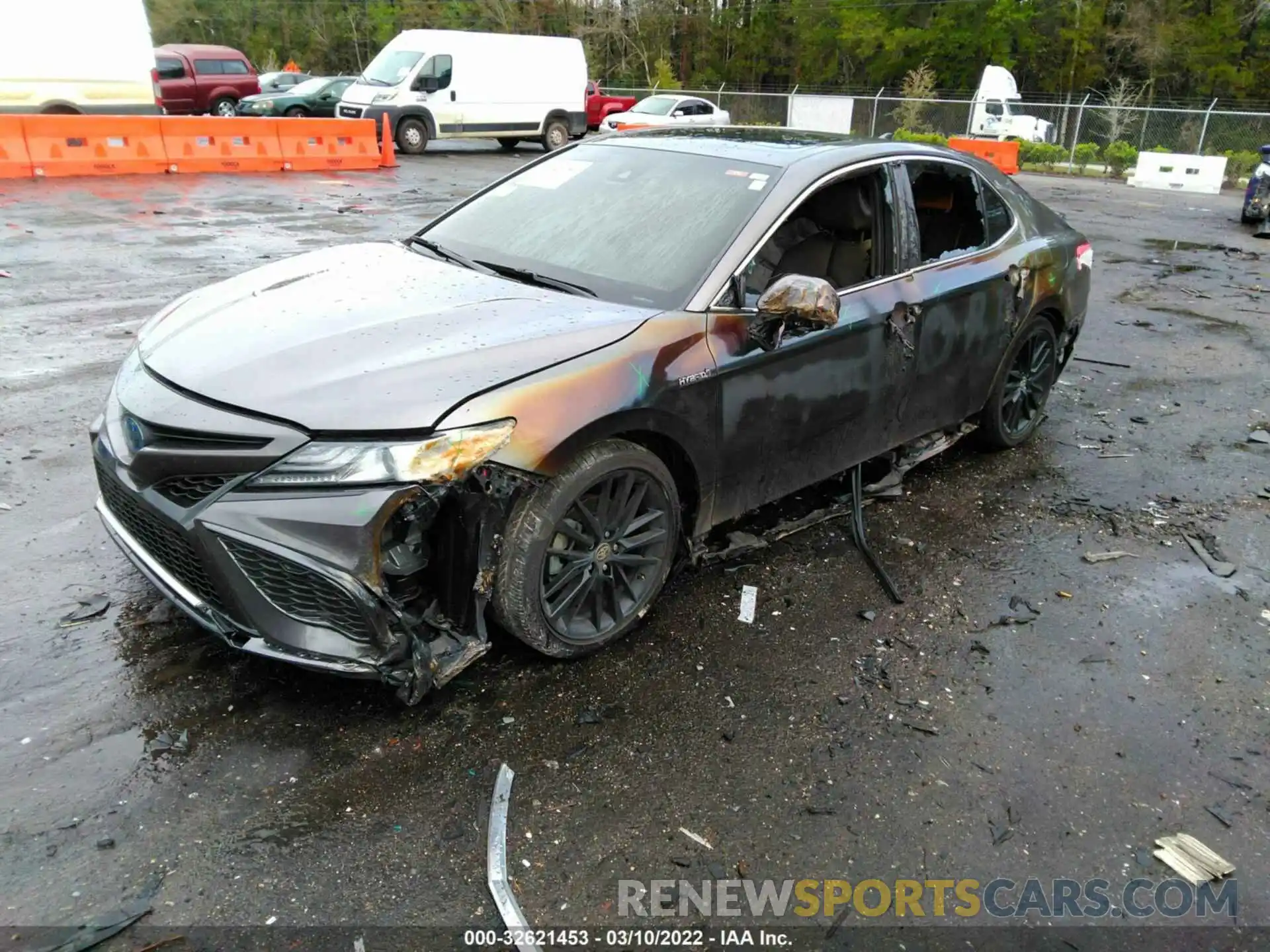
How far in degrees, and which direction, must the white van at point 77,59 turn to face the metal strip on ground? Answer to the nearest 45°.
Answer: approximately 90° to its left

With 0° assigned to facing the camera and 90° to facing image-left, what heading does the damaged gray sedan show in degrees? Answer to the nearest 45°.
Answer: approximately 45°

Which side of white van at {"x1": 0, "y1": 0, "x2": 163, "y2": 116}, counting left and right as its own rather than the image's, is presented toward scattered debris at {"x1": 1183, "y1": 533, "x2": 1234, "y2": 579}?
left

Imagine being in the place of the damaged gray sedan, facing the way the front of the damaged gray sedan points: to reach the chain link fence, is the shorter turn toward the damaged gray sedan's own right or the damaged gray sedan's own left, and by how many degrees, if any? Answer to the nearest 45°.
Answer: approximately 180°

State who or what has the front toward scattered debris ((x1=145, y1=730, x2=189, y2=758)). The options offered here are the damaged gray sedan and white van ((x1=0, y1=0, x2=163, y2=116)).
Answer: the damaged gray sedan

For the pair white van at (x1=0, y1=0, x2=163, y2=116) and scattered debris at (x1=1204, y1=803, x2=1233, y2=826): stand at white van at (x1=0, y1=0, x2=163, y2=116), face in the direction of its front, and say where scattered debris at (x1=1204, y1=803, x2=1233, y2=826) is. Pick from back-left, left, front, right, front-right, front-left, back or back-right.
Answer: left

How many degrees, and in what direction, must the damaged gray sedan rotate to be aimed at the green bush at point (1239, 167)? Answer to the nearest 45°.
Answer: approximately 180°

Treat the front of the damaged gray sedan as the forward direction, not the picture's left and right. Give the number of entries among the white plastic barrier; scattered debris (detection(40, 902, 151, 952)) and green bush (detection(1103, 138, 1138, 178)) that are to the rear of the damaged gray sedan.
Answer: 2

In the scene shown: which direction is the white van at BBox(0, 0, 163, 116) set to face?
to the viewer's left

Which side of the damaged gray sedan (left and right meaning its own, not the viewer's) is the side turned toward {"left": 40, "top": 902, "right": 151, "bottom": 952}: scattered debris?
front

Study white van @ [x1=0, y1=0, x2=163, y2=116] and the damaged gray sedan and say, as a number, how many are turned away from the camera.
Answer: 0

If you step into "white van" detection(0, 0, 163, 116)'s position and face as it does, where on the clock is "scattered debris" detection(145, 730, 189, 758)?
The scattered debris is roughly at 9 o'clock from the white van.

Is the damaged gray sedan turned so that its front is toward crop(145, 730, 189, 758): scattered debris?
yes

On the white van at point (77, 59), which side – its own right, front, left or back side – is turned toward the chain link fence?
back

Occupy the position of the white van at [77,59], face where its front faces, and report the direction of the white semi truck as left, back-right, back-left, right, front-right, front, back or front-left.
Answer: back

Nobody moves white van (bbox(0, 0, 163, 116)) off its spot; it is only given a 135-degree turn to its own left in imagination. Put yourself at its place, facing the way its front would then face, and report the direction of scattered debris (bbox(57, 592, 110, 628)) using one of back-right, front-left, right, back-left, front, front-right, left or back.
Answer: front-right
